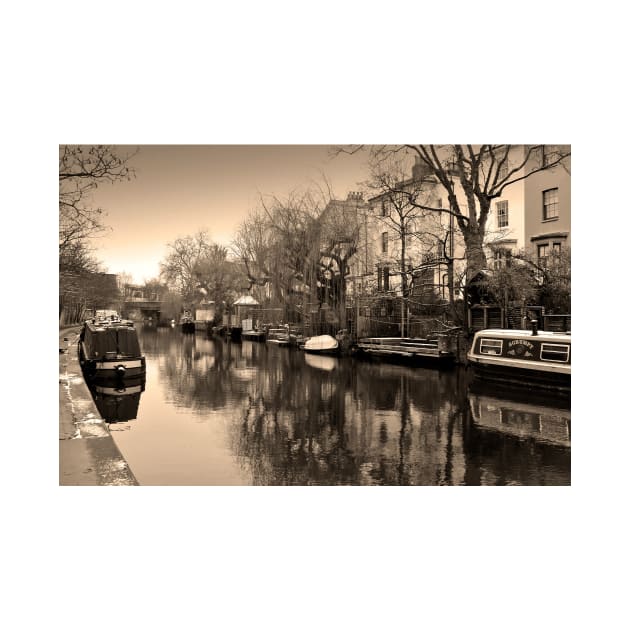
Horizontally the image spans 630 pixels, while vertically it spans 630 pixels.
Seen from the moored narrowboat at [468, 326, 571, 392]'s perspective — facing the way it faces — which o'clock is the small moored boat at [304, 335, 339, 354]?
The small moored boat is roughly at 12 o'clock from the moored narrowboat.

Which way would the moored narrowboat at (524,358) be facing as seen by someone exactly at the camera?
facing away from the viewer and to the left of the viewer

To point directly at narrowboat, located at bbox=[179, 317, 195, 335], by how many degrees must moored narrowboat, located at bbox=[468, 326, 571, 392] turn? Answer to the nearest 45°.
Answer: approximately 45° to its left

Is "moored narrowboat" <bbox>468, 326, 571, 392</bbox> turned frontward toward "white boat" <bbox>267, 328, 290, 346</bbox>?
yes
